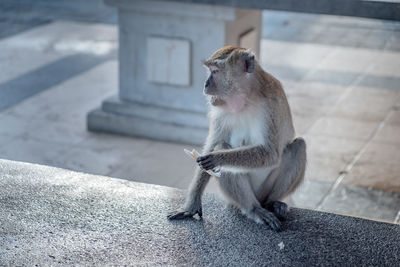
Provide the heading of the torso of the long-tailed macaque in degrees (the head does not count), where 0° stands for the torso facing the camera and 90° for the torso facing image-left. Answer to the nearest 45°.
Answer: approximately 45°

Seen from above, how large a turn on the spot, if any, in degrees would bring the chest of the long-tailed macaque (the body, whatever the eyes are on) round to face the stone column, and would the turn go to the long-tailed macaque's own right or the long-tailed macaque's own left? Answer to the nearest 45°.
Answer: approximately 135° to the long-tailed macaque's own right
